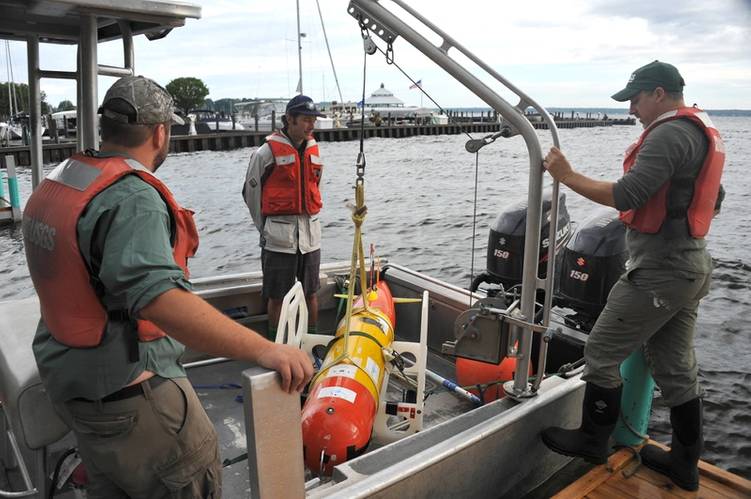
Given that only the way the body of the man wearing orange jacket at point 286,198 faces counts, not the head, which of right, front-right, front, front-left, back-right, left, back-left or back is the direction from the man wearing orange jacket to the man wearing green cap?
front

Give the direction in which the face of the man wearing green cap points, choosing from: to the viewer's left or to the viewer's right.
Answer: to the viewer's left

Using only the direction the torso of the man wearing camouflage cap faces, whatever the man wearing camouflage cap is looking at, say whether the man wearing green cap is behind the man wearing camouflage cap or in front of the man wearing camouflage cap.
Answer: in front

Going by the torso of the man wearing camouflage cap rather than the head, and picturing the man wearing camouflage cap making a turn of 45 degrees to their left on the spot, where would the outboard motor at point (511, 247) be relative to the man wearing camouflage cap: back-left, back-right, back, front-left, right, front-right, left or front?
front-right

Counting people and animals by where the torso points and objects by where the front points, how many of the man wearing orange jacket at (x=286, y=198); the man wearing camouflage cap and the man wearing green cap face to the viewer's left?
1

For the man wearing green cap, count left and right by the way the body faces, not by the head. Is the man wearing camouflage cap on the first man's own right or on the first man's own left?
on the first man's own left

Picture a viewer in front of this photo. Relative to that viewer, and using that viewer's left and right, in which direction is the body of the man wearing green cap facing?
facing to the left of the viewer

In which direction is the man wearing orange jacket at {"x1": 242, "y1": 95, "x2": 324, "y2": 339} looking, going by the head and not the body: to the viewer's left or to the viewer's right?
to the viewer's right

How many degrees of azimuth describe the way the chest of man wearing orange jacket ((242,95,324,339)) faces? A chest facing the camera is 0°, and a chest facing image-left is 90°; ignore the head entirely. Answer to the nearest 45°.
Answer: approximately 315°

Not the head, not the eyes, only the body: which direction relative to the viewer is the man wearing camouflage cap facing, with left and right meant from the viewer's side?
facing away from the viewer and to the right of the viewer

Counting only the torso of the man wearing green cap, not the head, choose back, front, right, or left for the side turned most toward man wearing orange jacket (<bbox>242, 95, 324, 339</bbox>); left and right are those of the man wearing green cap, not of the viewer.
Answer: front

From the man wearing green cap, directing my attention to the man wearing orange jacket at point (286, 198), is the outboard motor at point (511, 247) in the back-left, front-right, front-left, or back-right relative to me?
front-right

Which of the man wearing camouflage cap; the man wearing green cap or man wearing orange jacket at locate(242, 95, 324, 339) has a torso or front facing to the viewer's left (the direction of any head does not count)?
the man wearing green cap

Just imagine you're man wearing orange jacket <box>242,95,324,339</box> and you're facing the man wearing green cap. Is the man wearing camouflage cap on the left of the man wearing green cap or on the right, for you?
right

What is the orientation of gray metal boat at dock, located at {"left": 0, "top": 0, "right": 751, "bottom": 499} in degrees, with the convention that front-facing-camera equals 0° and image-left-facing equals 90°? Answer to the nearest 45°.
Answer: approximately 45°
